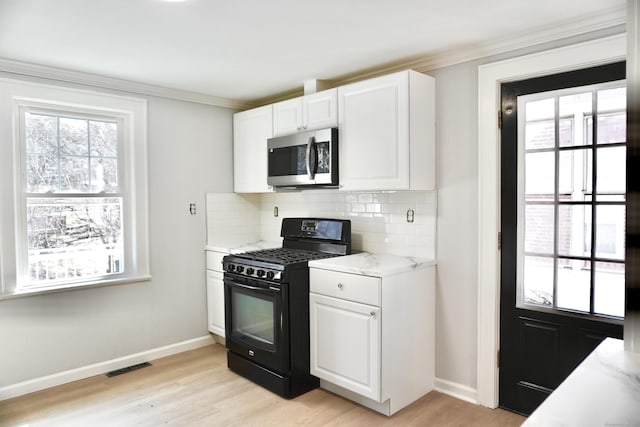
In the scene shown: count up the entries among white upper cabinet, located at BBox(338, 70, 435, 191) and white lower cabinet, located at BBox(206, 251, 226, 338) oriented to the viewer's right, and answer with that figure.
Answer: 0

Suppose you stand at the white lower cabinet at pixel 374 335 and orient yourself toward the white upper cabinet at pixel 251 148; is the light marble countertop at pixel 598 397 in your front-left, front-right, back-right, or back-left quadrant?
back-left

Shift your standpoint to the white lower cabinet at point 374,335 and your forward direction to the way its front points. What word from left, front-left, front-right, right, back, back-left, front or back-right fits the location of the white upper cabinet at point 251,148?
right

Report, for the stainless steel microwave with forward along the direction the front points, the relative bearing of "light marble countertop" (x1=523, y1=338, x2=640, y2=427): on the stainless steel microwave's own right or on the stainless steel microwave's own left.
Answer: on the stainless steel microwave's own left

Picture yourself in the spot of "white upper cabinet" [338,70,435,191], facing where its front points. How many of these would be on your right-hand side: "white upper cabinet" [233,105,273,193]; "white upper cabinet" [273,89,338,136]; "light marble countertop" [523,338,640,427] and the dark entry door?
2

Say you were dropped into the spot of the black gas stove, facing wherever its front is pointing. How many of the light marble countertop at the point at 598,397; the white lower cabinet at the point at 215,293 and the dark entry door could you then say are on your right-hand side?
1
